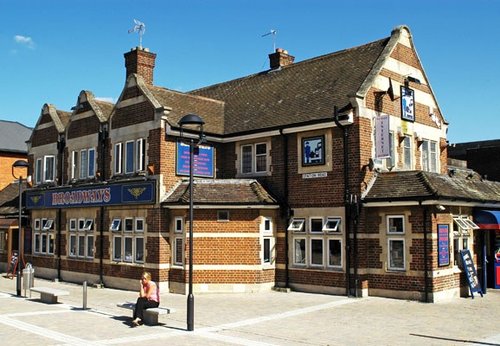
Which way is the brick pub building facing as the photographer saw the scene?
facing the viewer and to the left of the viewer

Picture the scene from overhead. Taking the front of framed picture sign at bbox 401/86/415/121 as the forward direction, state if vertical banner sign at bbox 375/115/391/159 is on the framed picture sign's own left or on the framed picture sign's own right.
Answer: on the framed picture sign's own right

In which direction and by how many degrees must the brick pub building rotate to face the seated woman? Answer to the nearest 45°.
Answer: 0° — it already faces them

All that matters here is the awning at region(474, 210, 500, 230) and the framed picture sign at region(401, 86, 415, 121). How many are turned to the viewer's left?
0

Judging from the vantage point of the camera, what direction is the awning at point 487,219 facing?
facing the viewer and to the right of the viewer

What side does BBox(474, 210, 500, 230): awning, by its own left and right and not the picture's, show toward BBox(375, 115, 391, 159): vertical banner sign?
right

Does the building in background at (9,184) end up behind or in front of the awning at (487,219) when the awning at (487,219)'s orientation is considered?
behind

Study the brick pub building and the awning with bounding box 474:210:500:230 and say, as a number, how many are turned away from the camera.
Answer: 0
